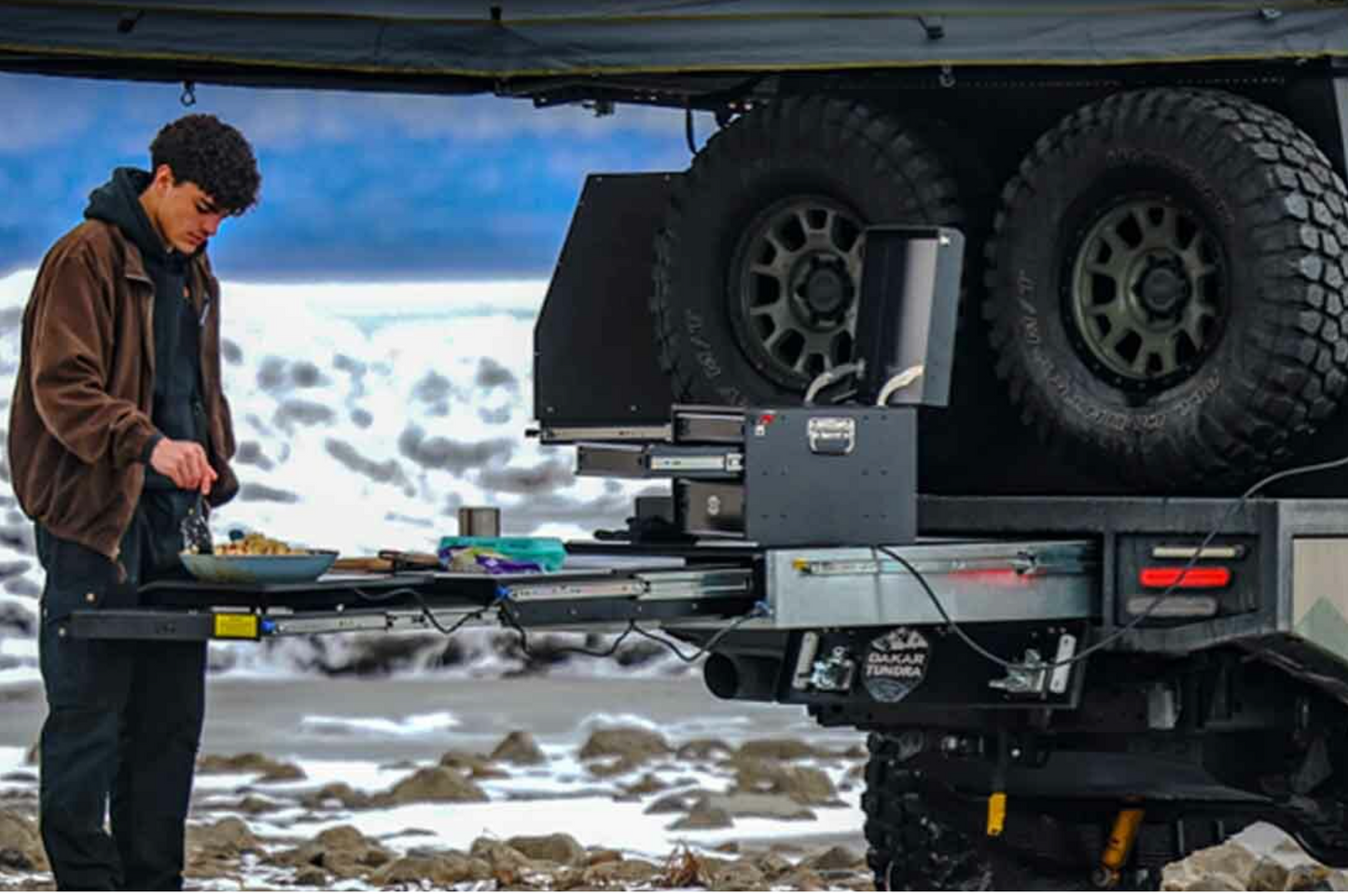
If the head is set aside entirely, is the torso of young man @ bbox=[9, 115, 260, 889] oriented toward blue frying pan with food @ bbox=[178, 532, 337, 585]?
yes

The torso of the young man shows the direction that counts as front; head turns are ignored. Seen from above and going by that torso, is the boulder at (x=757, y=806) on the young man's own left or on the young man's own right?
on the young man's own left

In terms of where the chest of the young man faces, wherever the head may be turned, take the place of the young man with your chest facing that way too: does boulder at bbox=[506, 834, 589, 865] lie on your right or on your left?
on your left

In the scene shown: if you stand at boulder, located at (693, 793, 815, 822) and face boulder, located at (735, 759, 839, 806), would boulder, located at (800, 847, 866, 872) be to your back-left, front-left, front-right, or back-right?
back-right

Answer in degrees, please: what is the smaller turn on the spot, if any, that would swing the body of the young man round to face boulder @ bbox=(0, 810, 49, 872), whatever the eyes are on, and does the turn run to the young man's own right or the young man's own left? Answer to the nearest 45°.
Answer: approximately 135° to the young man's own left

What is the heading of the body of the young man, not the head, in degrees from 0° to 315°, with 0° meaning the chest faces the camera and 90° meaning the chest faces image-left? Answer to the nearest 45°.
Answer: approximately 315°

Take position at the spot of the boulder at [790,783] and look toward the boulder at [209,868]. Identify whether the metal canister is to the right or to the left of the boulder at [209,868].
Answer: left
